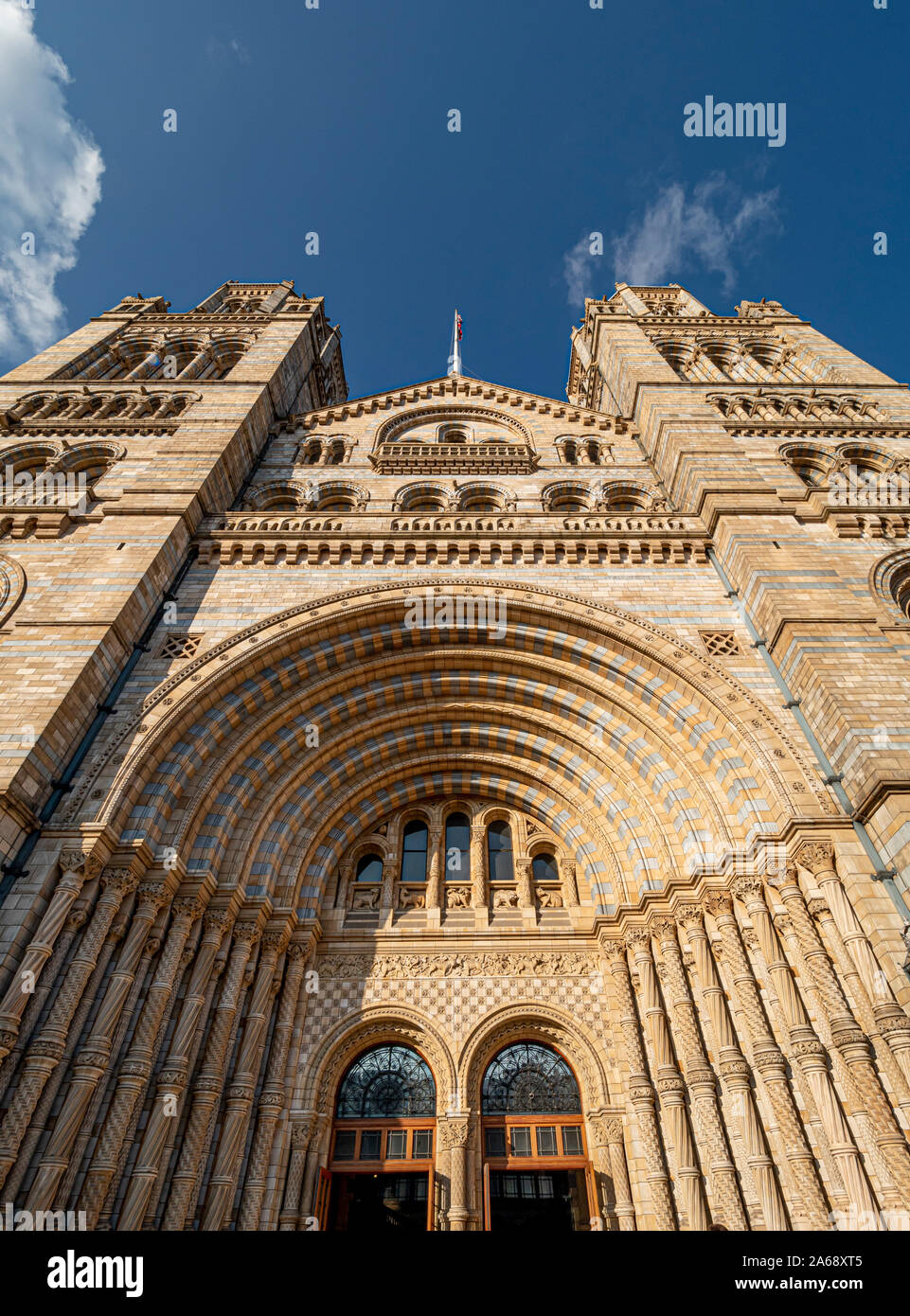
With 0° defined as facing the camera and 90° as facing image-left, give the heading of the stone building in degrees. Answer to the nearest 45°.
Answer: approximately 0°
